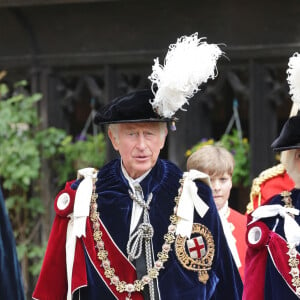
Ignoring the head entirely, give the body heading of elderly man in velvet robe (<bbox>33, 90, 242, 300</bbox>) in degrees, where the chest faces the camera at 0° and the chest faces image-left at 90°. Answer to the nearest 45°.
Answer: approximately 0°
